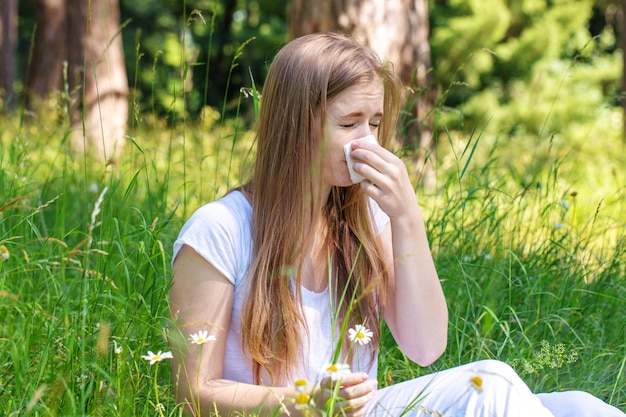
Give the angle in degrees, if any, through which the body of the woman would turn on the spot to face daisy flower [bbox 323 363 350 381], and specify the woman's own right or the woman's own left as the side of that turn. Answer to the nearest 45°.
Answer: approximately 45° to the woman's own right

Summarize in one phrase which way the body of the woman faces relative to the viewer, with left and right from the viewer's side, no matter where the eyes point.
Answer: facing the viewer and to the right of the viewer

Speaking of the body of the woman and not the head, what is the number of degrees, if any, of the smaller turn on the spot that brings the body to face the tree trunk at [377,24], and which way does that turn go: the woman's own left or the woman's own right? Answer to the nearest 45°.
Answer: approximately 135° to the woman's own left

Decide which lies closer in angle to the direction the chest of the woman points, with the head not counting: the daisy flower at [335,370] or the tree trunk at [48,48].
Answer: the daisy flower

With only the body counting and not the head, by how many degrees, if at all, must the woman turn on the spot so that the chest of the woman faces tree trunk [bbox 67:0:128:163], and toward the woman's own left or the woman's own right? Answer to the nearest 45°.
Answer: approximately 180°

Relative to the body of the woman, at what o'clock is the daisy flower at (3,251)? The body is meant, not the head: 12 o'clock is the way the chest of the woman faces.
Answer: The daisy flower is roughly at 4 o'clock from the woman.

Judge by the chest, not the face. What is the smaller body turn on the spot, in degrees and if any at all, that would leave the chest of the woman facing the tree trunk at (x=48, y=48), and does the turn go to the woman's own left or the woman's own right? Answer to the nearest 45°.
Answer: approximately 180°
